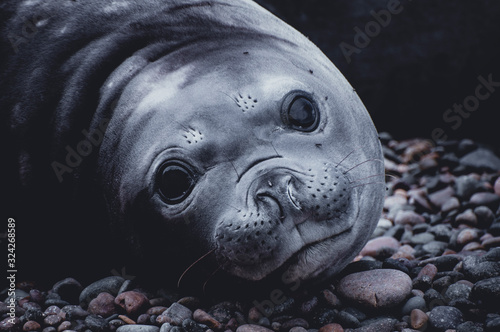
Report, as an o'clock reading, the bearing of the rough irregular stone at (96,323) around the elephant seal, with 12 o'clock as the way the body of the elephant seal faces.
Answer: The rough irregular stone is roughly at 3 o'clock from the elephant seal.

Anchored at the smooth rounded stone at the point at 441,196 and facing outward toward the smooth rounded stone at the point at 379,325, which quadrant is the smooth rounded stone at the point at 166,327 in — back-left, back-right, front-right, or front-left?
front-right

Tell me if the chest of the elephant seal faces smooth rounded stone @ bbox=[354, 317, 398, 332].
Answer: yes

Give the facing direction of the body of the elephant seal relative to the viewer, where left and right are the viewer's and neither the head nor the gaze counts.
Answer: facing the viewer and to the right of the viewer

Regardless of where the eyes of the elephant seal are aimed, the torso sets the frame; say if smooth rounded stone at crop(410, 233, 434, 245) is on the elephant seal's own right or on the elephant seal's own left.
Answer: on the elephant seal's own left

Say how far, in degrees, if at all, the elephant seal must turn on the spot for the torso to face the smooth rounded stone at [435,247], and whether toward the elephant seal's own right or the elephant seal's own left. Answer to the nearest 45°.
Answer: approximately 45° to the elephant seal's own left

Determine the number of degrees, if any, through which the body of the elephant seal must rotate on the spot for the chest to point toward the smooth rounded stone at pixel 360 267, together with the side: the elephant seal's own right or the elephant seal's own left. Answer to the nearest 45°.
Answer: approximately 45° to the elephant seal's own left

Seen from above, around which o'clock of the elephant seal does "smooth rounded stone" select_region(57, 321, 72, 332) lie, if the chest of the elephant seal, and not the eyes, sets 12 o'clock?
The smooth rounded stone is roughly at 3 o'clock from the elephant seal.

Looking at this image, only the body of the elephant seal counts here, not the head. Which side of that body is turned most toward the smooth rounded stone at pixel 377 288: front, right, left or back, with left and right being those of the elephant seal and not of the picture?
front

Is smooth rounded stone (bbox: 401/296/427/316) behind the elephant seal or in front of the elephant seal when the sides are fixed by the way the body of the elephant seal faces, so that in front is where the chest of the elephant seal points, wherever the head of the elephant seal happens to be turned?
in front

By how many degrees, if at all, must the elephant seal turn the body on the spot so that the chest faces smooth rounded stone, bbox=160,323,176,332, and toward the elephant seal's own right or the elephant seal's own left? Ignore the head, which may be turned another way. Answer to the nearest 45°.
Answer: approximately 45° to the elephant seal's own right

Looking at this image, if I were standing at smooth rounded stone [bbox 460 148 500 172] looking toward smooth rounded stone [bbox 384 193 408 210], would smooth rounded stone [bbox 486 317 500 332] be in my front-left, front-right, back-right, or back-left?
front-left

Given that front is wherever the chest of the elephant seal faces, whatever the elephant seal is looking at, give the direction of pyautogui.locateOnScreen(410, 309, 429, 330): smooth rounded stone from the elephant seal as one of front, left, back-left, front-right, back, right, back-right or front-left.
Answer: front

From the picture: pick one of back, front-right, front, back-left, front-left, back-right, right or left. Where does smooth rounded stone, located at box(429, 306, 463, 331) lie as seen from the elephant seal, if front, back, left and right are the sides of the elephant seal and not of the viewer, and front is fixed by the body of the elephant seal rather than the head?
front
